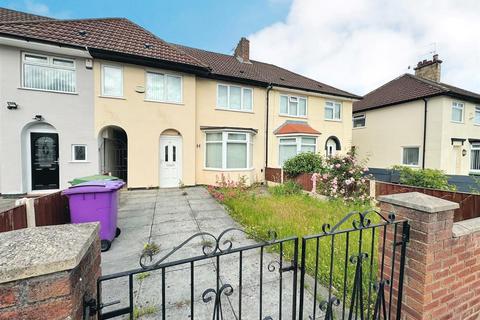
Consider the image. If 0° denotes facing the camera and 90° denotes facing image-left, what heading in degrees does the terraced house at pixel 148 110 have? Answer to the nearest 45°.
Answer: approximately 315°

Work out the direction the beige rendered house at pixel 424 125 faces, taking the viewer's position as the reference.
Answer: facing the viewer and to the right of the viewer

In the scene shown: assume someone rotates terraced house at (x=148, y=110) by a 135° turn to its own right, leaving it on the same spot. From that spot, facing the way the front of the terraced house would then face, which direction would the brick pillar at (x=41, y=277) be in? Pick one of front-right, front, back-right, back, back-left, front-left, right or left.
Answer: left

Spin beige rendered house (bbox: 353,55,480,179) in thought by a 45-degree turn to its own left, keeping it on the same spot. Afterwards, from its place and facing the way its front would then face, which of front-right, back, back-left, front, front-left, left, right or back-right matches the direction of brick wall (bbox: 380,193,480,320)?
right

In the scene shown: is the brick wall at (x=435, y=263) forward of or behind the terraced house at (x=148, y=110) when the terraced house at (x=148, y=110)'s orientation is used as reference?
forward

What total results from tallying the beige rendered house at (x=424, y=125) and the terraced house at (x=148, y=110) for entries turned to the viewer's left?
0
